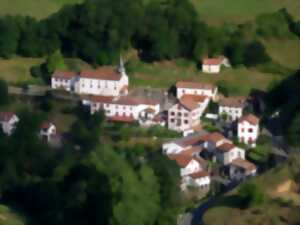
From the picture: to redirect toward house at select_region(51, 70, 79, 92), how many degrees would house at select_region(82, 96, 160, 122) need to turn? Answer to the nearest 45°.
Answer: approximately 135° to its right

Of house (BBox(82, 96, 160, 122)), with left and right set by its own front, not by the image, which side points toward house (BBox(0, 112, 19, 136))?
right

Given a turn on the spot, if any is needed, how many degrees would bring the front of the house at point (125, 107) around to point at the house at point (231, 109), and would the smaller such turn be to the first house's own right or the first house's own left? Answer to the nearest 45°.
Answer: approximately 90° to the first house's own left

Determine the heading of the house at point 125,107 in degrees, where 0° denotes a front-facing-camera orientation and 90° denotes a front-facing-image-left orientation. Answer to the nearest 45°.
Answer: approximately 0°

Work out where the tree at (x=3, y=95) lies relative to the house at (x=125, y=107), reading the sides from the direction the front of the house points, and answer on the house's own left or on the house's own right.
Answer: on the house's own right
